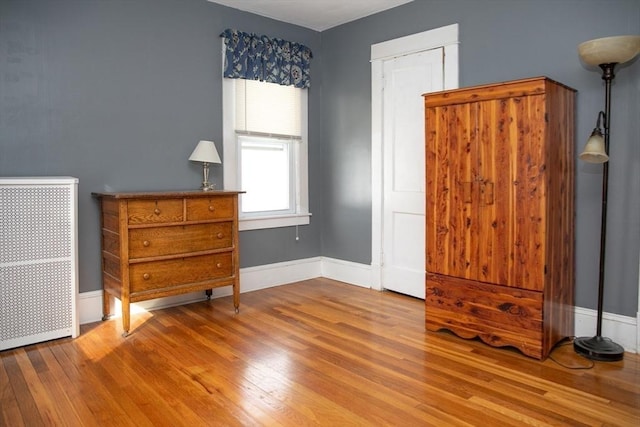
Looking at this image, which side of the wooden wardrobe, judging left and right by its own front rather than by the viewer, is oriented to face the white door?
right

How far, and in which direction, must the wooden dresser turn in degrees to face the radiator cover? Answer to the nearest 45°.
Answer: approximately 135° to its right

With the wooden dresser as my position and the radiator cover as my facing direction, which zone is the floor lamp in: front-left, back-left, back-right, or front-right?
back-left

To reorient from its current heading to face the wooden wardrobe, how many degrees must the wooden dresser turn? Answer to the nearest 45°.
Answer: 0° — it already faces it

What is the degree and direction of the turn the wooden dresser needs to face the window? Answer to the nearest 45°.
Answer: approximately 90° to its left

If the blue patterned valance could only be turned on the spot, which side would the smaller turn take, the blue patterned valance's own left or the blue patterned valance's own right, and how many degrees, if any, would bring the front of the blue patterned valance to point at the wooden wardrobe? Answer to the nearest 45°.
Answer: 0° — it already faces it
